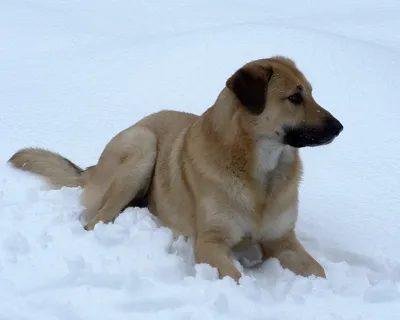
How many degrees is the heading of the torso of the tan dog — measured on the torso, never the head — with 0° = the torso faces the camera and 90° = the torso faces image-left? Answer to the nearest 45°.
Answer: approximately 315°
